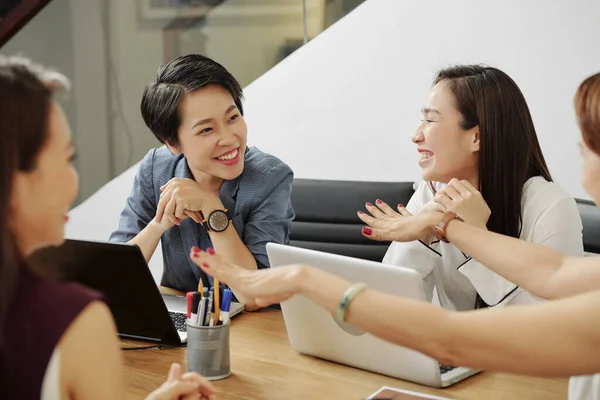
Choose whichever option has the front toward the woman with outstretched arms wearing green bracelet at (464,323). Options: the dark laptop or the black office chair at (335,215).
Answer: the black office chair

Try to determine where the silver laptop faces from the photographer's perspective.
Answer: facing away from the viewer and to the right of the viewer

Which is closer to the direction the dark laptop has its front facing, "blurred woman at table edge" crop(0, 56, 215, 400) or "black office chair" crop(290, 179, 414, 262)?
the black office chair

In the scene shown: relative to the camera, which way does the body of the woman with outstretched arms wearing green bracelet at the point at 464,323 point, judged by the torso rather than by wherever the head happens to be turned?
to the viewer's left

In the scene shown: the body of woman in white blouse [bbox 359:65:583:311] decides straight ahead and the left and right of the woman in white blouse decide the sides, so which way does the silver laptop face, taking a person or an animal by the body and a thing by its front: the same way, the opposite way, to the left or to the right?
the opposite way

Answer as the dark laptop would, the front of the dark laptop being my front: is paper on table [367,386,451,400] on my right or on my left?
on my right
